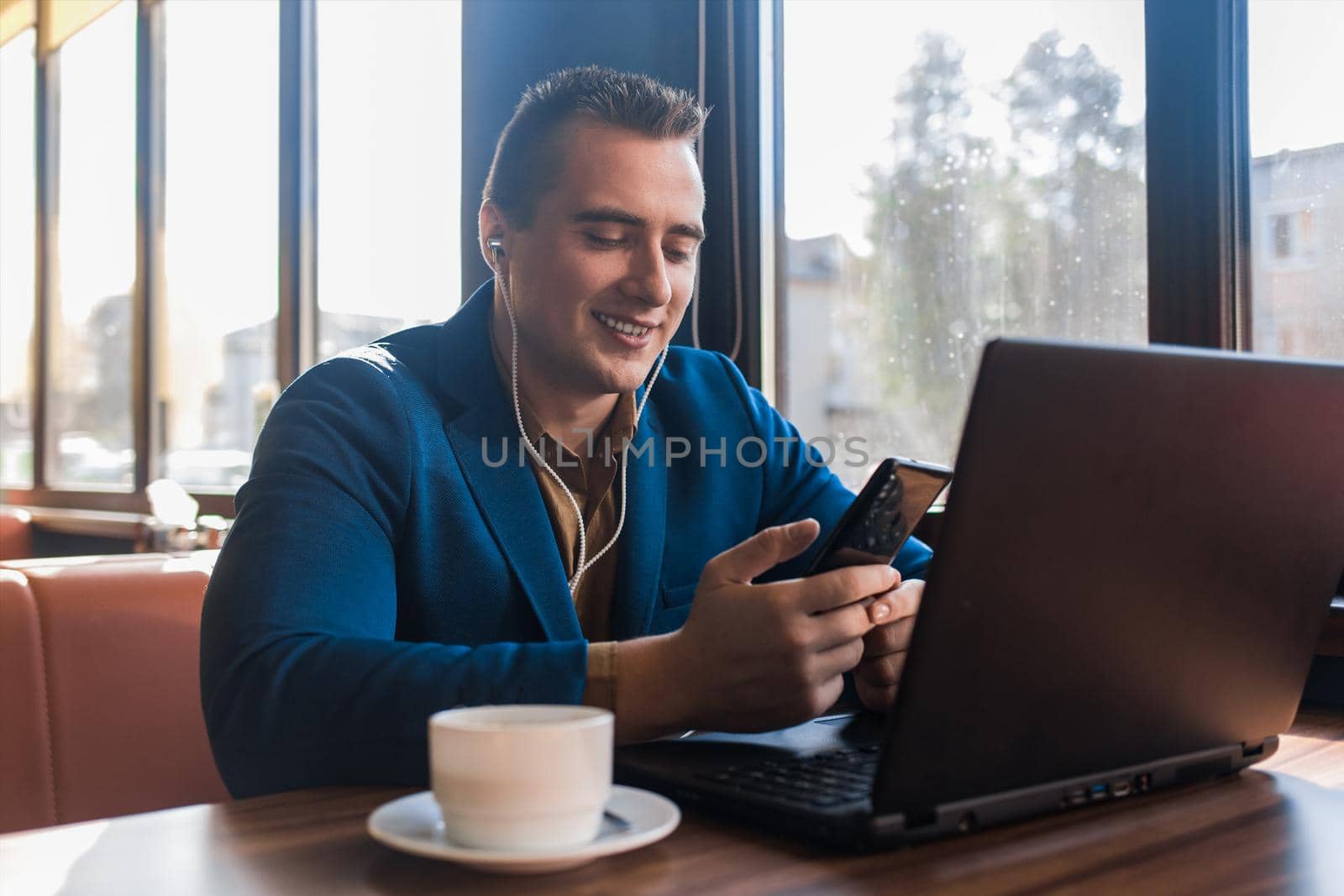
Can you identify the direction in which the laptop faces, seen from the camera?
facing away from the viewer and to the left of the viewer

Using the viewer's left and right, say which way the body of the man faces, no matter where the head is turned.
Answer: facing the viewer and to the right of the viewer

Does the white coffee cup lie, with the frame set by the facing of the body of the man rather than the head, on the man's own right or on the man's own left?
on the man's own right

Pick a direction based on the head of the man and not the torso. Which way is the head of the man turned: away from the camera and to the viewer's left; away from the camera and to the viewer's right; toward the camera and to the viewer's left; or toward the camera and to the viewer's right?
toward the camera and to the viewer's right

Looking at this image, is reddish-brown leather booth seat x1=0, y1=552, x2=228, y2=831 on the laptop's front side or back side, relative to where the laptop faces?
on the front side

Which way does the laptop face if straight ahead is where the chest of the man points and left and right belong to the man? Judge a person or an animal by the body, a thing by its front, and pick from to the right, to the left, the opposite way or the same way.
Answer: the opposite way

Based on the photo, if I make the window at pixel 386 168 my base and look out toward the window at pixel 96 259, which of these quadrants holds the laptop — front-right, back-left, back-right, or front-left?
back-left

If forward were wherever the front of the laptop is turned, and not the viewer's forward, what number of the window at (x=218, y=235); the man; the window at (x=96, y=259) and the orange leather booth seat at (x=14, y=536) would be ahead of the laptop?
4

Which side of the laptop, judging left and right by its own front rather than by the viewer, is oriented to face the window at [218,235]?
front

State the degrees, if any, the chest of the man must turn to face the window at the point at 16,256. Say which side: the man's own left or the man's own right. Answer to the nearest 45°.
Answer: approximately 180°

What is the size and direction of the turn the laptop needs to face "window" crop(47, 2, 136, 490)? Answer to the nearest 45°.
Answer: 0° — it already faces it

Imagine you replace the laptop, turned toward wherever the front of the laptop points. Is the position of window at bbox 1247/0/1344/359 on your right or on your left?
on your right

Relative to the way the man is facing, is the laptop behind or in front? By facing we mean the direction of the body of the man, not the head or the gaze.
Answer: in front

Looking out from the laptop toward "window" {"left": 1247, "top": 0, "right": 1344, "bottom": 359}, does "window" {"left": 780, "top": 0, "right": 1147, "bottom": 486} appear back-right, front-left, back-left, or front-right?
front-left
